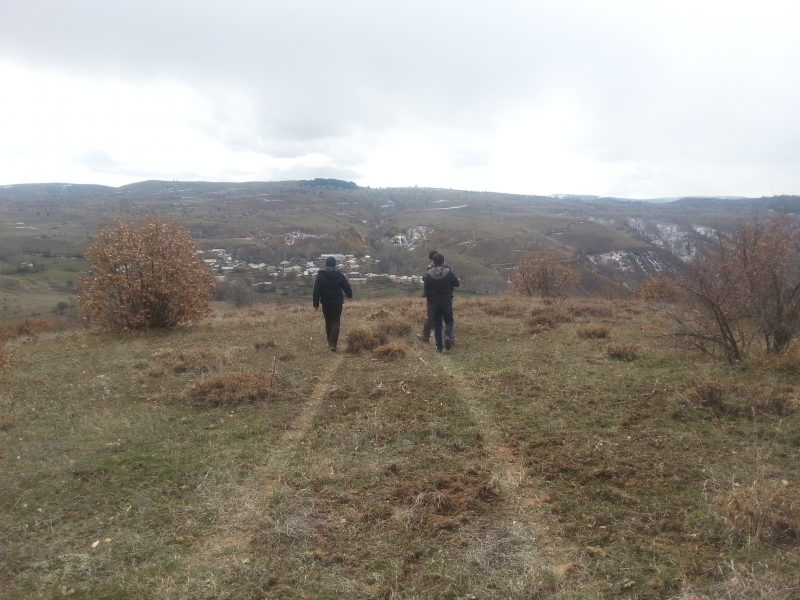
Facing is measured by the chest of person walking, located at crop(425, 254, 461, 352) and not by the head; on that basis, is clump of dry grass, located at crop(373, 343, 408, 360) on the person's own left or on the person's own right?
on the person's own left

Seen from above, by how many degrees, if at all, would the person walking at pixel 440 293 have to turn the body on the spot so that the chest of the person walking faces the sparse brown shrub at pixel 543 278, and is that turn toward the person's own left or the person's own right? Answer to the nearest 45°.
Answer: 0° — they already face it

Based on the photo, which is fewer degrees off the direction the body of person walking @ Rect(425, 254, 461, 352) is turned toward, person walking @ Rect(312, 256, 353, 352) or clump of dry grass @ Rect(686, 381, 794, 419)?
the person walking

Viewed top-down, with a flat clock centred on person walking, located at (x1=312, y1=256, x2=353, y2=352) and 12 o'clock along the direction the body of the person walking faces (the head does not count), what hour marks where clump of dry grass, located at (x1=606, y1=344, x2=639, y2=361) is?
The clump of dry grass is roughly at 4 o'clock from the person walking.

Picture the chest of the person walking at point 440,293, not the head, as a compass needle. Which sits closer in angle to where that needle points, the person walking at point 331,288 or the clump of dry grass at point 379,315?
the clump of dry grass

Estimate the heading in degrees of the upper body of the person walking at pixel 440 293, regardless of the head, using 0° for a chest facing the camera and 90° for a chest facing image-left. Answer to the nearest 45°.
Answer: approximately 180°

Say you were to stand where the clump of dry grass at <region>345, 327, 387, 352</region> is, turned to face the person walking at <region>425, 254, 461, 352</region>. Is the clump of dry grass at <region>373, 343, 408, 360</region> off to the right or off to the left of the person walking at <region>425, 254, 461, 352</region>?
right

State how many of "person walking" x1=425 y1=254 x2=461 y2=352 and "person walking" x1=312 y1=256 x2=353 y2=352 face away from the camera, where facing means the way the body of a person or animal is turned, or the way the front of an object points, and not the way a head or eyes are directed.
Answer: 2

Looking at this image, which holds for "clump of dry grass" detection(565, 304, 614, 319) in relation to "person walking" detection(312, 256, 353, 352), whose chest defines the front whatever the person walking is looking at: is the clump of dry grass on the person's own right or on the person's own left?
on the person's own right

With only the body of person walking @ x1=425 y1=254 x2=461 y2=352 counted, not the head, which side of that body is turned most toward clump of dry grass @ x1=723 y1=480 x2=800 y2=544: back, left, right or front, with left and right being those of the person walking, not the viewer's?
back

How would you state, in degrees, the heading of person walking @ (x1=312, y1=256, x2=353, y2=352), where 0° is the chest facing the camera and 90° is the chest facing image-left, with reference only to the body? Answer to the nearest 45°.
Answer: approximately 180°

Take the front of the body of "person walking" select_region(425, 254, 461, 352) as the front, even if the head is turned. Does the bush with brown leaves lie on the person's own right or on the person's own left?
on the person's own left
